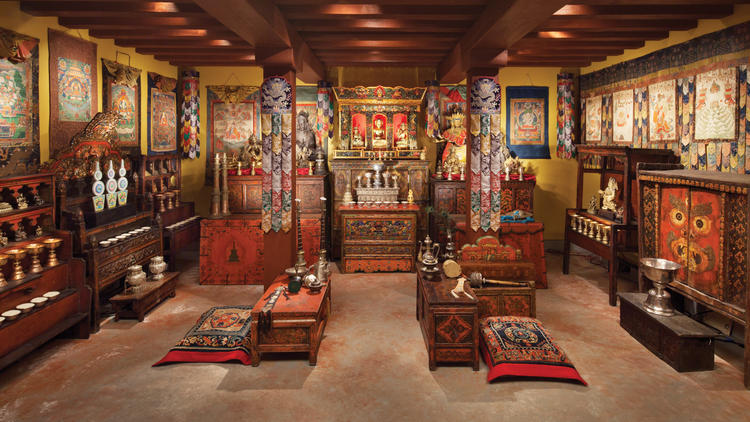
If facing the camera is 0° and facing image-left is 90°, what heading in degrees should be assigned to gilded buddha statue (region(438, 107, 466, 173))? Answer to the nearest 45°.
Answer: approximately 0°

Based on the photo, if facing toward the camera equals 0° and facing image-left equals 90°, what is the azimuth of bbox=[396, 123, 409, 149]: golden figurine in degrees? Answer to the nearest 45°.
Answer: approximately 0°

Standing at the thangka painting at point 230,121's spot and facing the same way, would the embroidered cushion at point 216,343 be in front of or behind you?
in front

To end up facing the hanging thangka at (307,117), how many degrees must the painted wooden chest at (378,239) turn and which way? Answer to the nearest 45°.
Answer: approximately 135° to its right

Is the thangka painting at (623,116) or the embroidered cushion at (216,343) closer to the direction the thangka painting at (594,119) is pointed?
the embroidered cushion

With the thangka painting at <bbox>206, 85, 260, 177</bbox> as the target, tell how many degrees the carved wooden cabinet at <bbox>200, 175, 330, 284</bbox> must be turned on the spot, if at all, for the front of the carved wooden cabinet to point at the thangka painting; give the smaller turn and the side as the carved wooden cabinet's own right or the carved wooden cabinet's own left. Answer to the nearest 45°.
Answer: approximately 180°

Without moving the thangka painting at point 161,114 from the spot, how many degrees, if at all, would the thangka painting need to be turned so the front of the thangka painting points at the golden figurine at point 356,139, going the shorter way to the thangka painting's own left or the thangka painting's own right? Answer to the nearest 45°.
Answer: approximately 45° to the thangka painting's own left

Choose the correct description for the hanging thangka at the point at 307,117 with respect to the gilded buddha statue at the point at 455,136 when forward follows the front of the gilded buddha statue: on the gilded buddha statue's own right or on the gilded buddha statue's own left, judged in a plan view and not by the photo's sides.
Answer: on the gilded buddha statue's own right

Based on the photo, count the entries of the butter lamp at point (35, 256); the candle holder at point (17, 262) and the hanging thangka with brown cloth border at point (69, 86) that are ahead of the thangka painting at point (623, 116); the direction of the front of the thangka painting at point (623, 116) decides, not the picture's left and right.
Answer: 3

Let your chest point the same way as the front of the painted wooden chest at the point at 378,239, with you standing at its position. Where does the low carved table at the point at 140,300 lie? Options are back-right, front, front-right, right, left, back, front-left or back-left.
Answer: front-right
